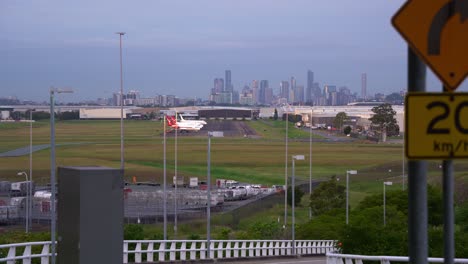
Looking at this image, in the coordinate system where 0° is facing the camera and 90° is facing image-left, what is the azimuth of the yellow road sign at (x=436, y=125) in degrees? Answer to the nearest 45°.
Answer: approximately 0°

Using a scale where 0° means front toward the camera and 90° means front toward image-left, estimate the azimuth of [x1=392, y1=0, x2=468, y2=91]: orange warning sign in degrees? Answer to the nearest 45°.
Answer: approximately 0°

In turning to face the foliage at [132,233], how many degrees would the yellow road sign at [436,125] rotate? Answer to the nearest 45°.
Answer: approximately 135° to its right

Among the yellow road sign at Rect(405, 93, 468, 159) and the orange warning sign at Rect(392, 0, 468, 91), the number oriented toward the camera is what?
2
